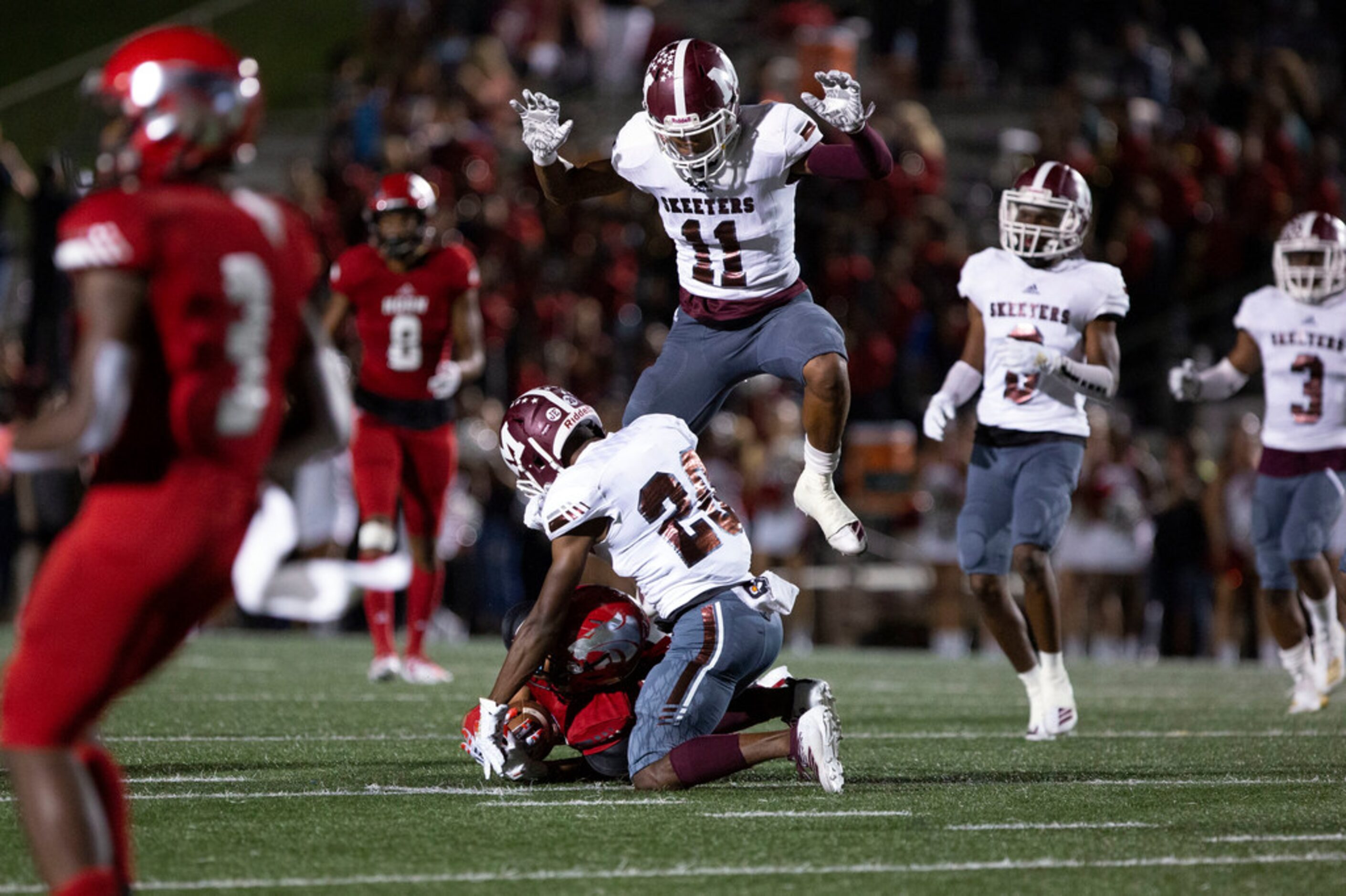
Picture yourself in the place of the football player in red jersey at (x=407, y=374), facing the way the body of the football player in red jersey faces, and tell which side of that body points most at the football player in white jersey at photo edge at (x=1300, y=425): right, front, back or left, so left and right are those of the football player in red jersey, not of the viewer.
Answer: left

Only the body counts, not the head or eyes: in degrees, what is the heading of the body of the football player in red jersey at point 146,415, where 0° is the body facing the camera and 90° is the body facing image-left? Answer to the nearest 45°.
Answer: approximately 135°

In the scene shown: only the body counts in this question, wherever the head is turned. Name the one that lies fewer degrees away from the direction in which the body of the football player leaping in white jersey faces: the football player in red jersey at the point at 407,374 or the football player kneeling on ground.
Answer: the football player kneeling on ground

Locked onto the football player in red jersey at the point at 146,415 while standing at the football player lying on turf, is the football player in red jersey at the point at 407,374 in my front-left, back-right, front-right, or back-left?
back-right

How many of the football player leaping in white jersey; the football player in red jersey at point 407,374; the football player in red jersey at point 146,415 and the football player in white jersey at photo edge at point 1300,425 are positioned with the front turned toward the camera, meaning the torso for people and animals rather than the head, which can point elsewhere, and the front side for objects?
3

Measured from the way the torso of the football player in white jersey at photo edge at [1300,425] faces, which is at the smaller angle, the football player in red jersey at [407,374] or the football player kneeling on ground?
the football player kneeling on ground

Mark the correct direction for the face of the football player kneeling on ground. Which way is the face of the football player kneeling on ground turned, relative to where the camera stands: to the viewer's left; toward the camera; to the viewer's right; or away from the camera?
to the viewer's left

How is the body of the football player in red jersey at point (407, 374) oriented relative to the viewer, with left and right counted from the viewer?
facing the viewer

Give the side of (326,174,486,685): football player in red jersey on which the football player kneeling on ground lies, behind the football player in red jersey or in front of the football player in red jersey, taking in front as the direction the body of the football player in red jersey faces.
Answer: in front

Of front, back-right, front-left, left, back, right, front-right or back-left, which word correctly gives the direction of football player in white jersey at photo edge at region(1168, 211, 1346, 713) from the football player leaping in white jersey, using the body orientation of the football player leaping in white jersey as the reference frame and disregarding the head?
back-left

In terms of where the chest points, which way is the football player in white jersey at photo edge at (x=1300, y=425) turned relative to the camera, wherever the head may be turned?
toward the camera

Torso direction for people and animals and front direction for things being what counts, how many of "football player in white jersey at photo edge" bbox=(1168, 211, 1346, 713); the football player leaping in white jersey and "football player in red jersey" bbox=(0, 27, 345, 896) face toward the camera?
2

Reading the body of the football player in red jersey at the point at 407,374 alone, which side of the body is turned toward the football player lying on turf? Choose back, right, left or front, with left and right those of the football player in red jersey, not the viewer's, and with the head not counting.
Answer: front
